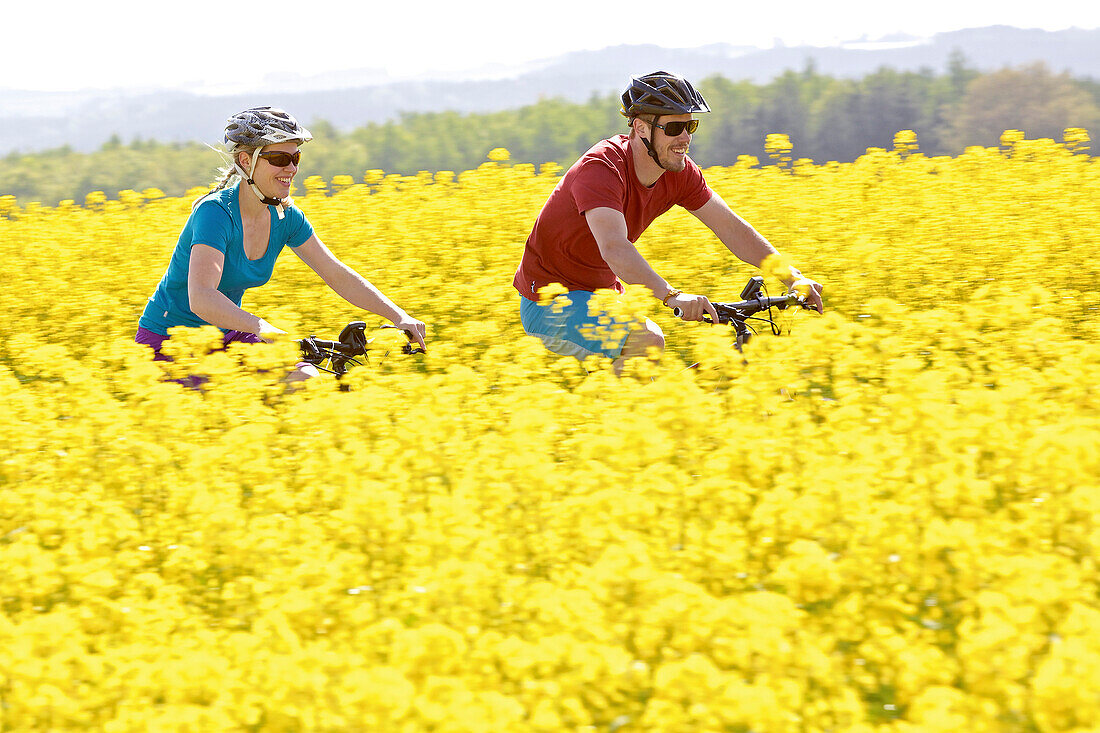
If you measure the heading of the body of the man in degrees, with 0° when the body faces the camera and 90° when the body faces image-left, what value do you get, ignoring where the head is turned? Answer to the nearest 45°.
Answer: approximately 315°

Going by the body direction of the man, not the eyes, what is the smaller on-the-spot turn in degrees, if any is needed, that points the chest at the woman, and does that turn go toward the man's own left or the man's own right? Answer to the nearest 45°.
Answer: approximately 135° to the man's own right

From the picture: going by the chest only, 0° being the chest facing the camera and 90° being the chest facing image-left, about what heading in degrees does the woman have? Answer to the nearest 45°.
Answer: approximately 315°

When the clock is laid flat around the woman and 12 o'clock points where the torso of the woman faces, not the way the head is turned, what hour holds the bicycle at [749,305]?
The bicycle is roughly at 11 o'clock from the woman.

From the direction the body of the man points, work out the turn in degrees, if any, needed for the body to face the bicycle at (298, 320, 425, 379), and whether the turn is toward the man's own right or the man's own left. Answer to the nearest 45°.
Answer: approximately 135° to the man's own right
